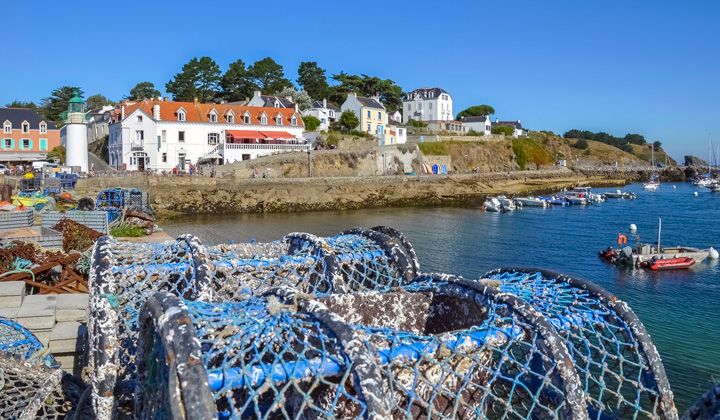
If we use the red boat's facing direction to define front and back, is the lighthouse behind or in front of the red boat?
behind

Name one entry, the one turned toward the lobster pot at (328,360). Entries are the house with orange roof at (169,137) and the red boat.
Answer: the house with orange roof

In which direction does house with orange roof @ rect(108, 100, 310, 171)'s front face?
toward the camera

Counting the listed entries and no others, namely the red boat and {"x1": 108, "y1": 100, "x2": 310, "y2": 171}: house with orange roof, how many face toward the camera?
1

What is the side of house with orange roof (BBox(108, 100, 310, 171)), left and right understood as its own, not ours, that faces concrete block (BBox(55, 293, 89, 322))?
front

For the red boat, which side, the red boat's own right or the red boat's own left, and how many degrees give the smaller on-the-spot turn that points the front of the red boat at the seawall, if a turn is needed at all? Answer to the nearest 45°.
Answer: approximately 180°

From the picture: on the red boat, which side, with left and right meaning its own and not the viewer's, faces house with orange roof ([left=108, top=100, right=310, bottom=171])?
left

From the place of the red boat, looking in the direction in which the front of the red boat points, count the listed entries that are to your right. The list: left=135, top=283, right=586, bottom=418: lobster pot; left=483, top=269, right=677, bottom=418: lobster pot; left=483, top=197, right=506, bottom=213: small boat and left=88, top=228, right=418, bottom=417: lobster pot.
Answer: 3

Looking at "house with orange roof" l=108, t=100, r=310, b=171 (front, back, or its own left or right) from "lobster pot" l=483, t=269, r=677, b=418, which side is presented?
front

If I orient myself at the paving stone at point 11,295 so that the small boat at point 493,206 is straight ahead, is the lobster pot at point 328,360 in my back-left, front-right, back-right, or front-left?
back-right

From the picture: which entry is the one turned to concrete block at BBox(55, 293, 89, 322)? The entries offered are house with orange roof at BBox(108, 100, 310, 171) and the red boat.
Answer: the house with orange roof

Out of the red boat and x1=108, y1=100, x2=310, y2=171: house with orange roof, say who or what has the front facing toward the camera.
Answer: the house with orange roof

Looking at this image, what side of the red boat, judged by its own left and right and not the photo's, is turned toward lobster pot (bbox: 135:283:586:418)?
right

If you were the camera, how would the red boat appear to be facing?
facing to the right of the viewer
